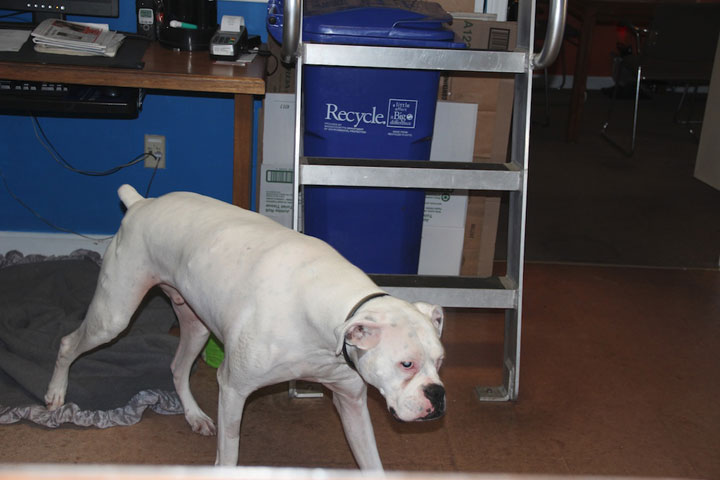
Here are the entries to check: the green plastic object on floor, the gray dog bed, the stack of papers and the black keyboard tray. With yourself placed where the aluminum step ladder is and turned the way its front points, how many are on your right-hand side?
4

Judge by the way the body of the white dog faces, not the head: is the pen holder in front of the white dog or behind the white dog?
behind

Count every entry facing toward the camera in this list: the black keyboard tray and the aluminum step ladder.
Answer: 2

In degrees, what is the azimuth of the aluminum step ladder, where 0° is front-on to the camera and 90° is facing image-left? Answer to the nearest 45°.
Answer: approximately 0°

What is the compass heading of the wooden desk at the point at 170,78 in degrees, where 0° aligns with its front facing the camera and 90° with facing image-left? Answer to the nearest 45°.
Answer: approximately 0°

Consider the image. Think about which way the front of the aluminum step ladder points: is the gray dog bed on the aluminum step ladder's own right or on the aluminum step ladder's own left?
on the aluminum step ladder's own right
